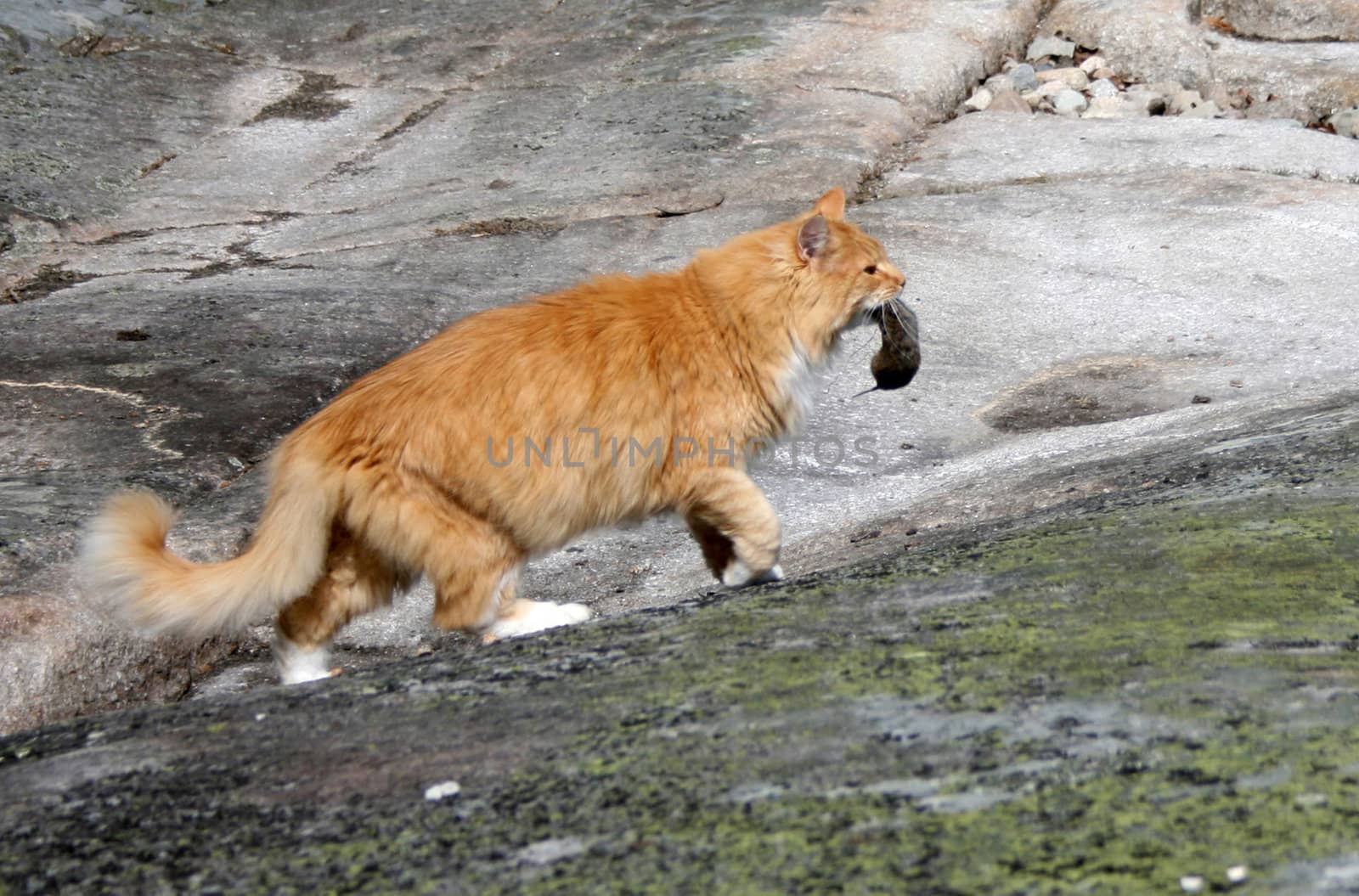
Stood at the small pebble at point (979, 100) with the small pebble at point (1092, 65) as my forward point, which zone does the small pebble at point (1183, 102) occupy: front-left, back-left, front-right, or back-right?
front-right

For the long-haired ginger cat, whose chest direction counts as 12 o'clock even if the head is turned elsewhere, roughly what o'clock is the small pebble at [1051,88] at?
The small pebble is roughly at 10 o'clock from the long-haired ginger cat.

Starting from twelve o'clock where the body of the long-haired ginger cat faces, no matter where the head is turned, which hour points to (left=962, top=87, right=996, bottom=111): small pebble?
The small pebble is roughly at 10 o'clock from the long-haired ginger cat.

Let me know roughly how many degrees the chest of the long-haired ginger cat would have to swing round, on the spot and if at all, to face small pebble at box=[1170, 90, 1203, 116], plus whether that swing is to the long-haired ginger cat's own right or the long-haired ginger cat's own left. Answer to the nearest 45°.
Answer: approximately 45° to the long-haired ginger cat's own left

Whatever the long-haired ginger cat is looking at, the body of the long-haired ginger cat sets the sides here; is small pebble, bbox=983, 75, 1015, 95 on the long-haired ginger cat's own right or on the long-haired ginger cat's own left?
on the long-haired ginger cat's own left

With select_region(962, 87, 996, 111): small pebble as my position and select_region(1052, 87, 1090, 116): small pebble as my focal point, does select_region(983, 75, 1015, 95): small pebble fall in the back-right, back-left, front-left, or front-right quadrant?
front-left

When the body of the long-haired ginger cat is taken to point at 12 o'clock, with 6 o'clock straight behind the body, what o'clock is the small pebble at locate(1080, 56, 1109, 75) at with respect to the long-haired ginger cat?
The small pebble is roughly at 10 o'clock from the long-haired ginger cat.

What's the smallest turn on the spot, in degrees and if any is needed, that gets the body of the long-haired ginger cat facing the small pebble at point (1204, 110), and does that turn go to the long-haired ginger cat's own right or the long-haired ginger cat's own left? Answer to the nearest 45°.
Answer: approximately 45° to the long-haired ginger cat's own left

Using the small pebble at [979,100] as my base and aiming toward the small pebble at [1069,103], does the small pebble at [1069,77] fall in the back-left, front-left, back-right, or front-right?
front-left

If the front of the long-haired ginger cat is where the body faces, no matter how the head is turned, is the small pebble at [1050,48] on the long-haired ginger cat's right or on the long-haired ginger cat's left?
on the long-haired ginger cat's left

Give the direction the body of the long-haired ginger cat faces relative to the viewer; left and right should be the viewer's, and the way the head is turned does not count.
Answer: facing to the right of the viewer

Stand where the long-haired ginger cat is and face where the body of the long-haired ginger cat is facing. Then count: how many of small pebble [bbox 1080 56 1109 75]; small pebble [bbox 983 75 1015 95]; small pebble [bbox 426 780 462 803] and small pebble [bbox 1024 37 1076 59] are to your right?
1

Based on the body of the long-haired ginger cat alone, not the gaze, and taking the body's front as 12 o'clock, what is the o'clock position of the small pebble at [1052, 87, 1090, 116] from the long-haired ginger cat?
The small pebble is roughly at 10 o'clock from the long-haired ginger cat.
